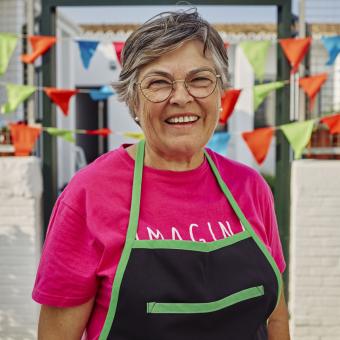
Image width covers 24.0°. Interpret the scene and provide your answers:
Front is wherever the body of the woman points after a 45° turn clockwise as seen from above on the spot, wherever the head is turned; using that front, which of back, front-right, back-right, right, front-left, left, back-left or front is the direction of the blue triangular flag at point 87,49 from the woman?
back

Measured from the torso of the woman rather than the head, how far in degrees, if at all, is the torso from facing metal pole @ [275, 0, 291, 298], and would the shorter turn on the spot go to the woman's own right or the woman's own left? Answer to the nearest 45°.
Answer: approximately 135° to the woman's own left

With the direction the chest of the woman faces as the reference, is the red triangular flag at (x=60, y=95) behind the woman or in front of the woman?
behind

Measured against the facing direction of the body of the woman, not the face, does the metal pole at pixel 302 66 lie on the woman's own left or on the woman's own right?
on the woman's own left

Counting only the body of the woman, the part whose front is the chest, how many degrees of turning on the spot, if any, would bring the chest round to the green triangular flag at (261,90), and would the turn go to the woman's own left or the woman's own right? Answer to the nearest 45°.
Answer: approximately 135° to the woman's own left

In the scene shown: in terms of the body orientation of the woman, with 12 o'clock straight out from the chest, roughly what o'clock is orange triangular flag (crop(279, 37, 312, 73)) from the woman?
The orange triangular flag is roughly at 8 o'clock from the woman.

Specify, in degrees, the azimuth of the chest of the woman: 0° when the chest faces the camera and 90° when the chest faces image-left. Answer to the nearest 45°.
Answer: approximately 315°

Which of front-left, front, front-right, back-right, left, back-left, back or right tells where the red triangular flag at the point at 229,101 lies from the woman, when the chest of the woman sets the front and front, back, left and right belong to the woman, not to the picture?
back-left

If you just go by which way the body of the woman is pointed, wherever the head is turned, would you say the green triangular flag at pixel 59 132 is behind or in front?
behind
